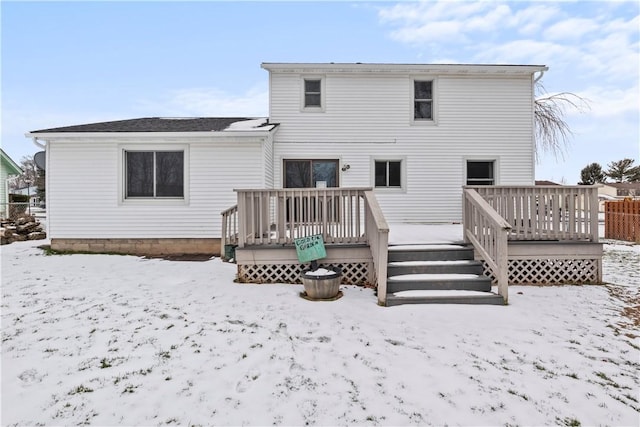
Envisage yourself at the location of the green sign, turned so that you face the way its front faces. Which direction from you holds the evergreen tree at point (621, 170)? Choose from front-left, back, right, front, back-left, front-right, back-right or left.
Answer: back-left

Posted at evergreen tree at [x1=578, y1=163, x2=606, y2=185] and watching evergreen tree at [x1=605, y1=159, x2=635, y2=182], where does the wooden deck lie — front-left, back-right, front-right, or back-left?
back-right

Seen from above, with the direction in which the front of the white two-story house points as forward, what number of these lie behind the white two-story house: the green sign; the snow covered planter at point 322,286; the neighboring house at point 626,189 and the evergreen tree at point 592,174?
2

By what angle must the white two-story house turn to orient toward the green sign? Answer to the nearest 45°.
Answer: approximately 180°

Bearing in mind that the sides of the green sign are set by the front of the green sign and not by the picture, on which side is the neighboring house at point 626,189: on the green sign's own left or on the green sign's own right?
on the green sign's own left

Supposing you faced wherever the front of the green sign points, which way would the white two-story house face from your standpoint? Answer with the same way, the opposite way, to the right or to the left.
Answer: the opposite way

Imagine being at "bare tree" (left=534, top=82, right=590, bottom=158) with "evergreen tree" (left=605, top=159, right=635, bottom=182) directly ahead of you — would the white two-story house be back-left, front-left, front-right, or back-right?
back-left

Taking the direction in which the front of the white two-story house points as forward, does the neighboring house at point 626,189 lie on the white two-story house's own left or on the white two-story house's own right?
on the white two-story house's own right

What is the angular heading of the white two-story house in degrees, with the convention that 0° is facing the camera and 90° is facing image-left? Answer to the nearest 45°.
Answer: approximately 180°

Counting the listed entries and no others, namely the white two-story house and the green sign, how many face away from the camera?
1

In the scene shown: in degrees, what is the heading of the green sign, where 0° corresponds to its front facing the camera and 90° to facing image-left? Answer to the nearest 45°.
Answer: approximately 0°
